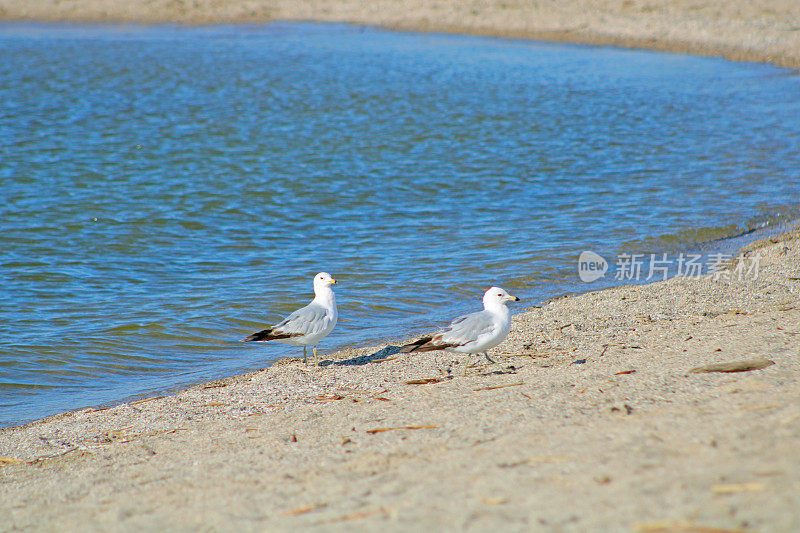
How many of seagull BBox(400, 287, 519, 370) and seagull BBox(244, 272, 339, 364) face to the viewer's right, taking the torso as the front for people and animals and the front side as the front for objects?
2

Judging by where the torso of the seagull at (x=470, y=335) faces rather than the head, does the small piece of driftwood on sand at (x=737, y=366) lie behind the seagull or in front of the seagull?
in front

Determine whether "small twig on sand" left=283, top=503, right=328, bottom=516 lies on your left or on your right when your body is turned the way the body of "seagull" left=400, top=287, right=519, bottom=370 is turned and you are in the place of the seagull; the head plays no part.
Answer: on your right

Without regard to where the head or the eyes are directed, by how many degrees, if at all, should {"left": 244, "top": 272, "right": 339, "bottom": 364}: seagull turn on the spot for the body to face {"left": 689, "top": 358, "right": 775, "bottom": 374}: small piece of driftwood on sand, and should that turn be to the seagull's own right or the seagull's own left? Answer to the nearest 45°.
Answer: approximately 45° to the seagull's own right

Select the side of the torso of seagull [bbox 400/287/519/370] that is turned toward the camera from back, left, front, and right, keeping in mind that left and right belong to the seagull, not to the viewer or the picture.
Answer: right

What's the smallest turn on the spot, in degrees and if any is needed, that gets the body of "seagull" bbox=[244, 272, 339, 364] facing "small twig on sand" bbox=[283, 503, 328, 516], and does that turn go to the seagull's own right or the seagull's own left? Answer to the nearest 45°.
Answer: approximately 90° to the seagull's own right

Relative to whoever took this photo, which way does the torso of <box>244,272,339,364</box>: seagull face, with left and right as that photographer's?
facing to the right of the viewer

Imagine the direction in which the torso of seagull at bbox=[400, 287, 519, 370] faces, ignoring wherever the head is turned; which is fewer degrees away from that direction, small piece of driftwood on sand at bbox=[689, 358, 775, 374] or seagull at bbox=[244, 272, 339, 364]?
the small piece of driftwood on sand

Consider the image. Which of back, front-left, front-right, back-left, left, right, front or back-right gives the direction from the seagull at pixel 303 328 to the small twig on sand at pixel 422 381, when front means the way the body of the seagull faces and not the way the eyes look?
front-right
